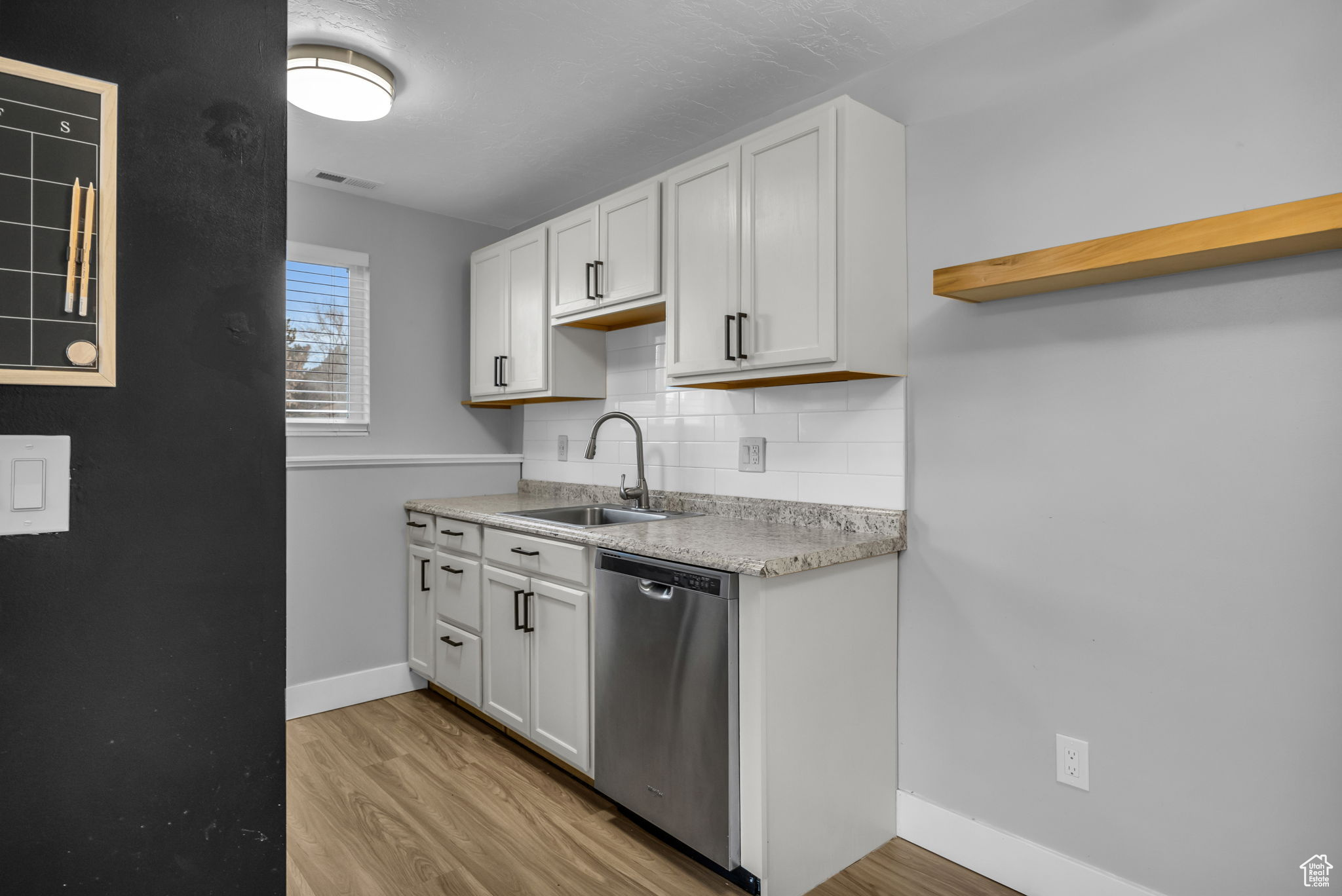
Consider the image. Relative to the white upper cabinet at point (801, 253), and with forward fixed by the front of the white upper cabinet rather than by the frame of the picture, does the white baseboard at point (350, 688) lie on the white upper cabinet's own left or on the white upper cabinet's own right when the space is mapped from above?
on the white upper cabinet's own right

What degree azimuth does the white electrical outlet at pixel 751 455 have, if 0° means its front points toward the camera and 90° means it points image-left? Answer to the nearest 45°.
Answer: approximately 45°

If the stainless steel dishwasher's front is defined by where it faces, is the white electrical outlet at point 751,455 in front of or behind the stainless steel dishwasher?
behind

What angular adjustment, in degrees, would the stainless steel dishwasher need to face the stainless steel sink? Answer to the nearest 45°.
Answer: approximately 135° to its right

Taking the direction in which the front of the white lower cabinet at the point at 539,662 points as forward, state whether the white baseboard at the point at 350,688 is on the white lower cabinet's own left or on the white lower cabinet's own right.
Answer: on the white lower cabinet's own right

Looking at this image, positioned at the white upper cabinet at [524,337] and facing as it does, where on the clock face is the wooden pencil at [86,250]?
The wooden pencil is roughly at 11 o'clock from the white upper cabinet.

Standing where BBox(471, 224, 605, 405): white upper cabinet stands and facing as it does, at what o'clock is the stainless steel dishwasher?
The stainless steel dishwasher is roughly at 10 o'clock from the white upper cabinet.

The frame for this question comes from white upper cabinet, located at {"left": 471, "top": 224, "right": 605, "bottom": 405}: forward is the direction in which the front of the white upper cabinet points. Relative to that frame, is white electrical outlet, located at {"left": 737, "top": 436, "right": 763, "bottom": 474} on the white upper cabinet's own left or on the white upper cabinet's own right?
on the white upper cabinet's own left

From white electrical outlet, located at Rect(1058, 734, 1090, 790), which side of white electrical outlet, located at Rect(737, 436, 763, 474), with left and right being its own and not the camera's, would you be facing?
left
